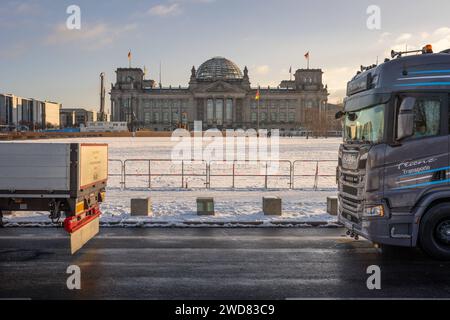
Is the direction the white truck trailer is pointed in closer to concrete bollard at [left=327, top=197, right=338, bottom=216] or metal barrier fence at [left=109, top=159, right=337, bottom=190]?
the metal barrier fence

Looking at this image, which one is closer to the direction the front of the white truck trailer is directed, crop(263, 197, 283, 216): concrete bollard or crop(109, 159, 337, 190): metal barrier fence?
the metal barrier fence

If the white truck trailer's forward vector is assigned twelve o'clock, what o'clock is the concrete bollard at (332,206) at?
The concrete bollard is roughly at 4 o'clock from the white truck trailer.

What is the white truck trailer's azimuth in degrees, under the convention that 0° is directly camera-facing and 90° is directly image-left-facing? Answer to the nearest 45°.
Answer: approximately 135°

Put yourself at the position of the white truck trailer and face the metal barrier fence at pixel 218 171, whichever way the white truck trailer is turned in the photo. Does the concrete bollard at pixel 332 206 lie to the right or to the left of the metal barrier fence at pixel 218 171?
right

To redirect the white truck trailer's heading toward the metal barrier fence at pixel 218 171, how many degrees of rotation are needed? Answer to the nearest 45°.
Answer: approximately 90° to its right

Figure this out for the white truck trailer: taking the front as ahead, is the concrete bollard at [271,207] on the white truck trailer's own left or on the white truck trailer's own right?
on the white truck trailer's own right
